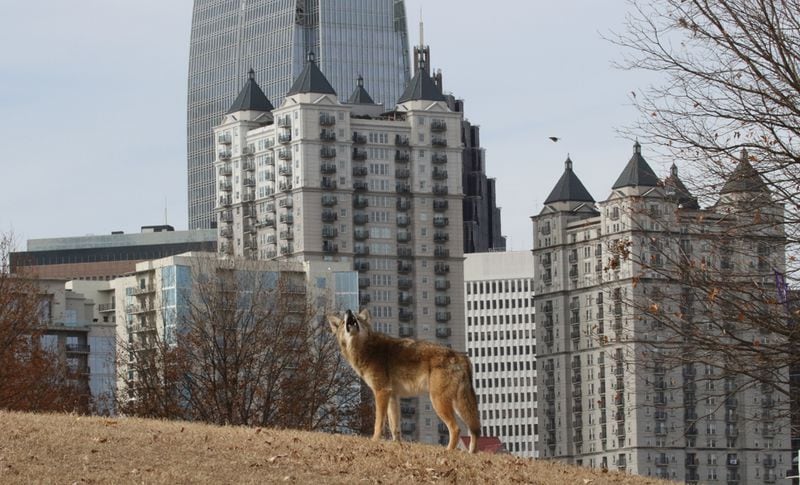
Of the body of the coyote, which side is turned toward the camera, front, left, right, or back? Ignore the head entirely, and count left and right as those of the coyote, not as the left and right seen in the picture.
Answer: left
